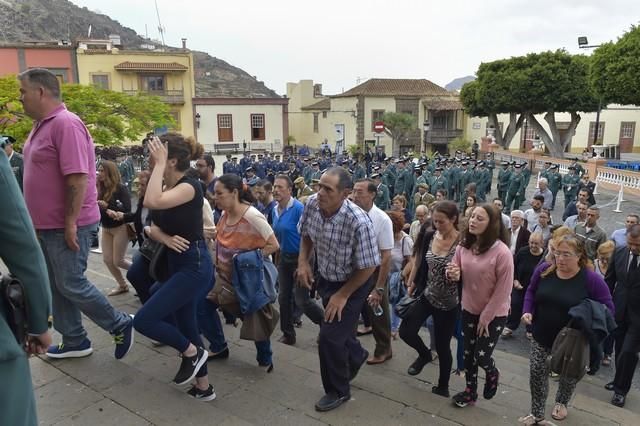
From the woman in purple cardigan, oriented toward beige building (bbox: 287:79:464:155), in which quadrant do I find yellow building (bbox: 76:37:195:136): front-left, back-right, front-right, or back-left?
front-left

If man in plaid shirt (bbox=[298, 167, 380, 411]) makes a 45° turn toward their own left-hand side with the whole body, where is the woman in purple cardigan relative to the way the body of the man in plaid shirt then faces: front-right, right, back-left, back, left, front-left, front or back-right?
left

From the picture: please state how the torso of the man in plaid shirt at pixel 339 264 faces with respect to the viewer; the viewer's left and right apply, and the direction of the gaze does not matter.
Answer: facing the viewer and to the left of the viewer

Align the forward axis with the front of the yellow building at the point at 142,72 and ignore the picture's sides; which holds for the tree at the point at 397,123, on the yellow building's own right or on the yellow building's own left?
on the yellow building's own left

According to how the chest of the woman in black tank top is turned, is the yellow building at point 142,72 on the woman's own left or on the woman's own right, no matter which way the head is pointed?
on the woman's own right

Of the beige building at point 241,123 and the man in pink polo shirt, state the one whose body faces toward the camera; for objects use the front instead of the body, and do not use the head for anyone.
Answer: the beige building

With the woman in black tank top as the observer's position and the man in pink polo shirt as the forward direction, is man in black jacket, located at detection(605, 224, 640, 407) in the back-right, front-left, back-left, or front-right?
back-right

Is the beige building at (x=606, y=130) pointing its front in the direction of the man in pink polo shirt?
yes

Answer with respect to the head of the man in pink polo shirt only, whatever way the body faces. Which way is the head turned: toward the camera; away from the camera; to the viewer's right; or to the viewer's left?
to the viewer's left

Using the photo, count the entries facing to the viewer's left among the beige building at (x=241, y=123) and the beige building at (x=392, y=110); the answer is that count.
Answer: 0

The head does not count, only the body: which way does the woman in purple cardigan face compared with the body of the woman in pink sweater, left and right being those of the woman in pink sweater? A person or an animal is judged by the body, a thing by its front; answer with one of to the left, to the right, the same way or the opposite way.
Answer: the same way

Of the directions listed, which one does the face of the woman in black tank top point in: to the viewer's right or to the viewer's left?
to the viewer's left

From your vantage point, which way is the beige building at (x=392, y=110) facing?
toward the camera

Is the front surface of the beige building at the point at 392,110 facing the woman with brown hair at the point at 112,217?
yes

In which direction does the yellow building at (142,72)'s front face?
toward the camera

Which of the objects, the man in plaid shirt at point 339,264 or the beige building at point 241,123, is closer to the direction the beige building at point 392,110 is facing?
the man in plaid shirt

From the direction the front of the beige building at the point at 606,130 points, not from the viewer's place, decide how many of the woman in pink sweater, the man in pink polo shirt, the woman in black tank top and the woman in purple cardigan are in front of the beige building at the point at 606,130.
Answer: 4

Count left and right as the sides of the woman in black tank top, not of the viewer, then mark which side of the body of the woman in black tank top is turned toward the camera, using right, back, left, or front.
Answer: left

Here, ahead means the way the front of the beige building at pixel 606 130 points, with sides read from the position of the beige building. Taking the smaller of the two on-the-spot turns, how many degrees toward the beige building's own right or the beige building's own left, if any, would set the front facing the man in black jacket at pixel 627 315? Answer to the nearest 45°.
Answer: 0° — it already faces them
